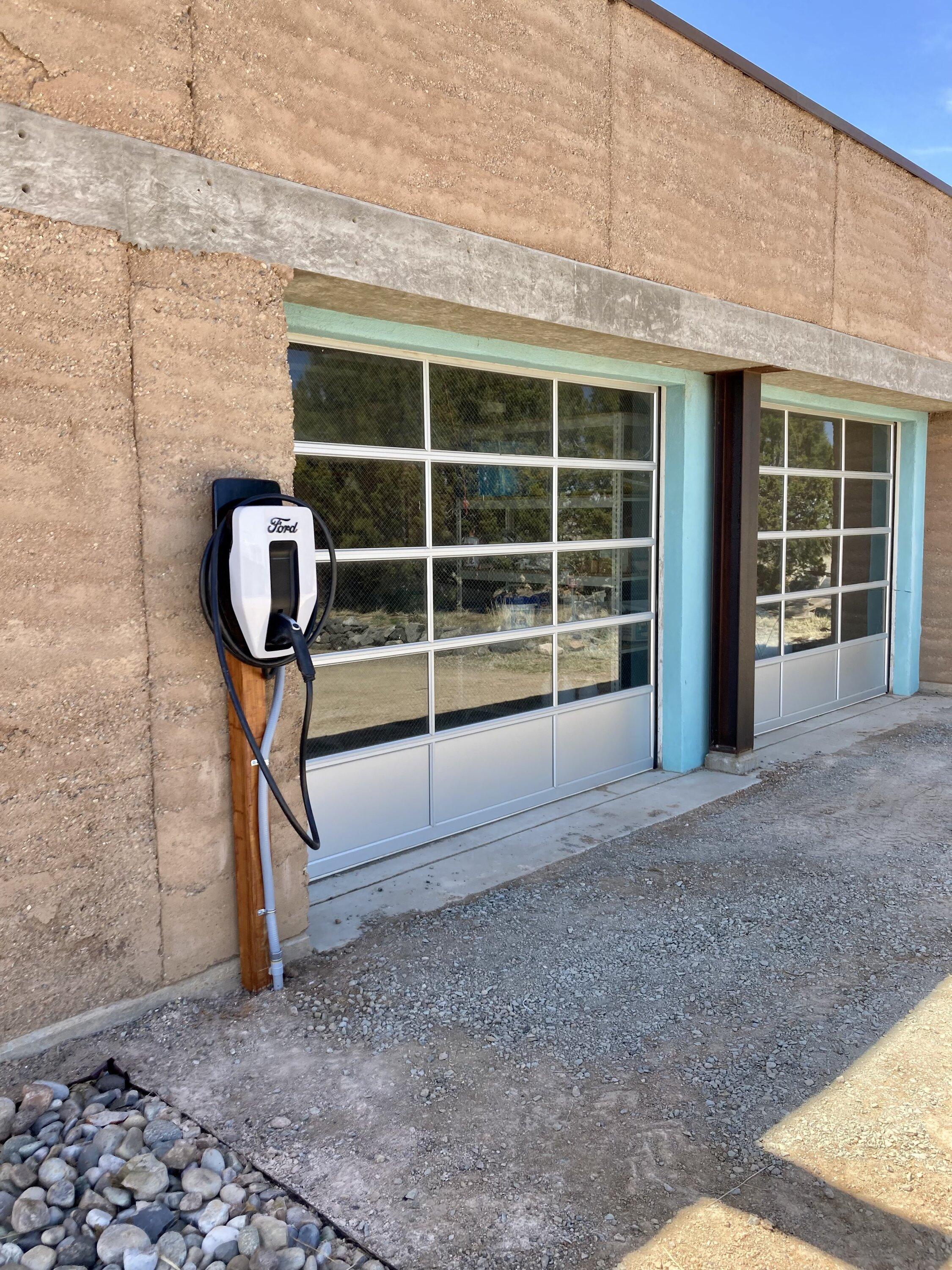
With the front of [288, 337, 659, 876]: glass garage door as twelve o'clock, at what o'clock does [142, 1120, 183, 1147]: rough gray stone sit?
The rough gray stone is roughly at 2 o'clock from the glass garage door.

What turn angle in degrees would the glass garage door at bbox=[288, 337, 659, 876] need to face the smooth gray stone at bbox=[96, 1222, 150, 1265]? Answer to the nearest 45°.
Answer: approximately 45° to its right

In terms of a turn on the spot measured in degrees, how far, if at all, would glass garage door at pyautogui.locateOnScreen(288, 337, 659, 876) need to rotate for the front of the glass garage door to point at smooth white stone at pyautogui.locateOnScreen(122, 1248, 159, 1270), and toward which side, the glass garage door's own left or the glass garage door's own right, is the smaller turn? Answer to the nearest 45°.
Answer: approximately 45° to the glass garage door's own right

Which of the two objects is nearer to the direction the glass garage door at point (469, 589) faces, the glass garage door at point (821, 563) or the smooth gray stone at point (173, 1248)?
the smooth gray stone

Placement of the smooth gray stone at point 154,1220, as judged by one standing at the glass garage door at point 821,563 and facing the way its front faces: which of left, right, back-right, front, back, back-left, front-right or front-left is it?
front-right

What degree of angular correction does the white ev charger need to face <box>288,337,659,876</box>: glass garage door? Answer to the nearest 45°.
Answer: approximately 90° to its left

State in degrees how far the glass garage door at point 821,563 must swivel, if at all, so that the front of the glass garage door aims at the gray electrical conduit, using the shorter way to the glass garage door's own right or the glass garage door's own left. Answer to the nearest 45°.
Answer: approximately 45° to the glass garage door's own right

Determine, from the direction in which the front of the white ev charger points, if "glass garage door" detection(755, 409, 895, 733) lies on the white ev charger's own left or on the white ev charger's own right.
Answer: on the white ev charger's own left

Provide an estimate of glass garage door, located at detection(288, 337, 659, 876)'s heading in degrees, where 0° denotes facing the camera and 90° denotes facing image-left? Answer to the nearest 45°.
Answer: approximately 315°
